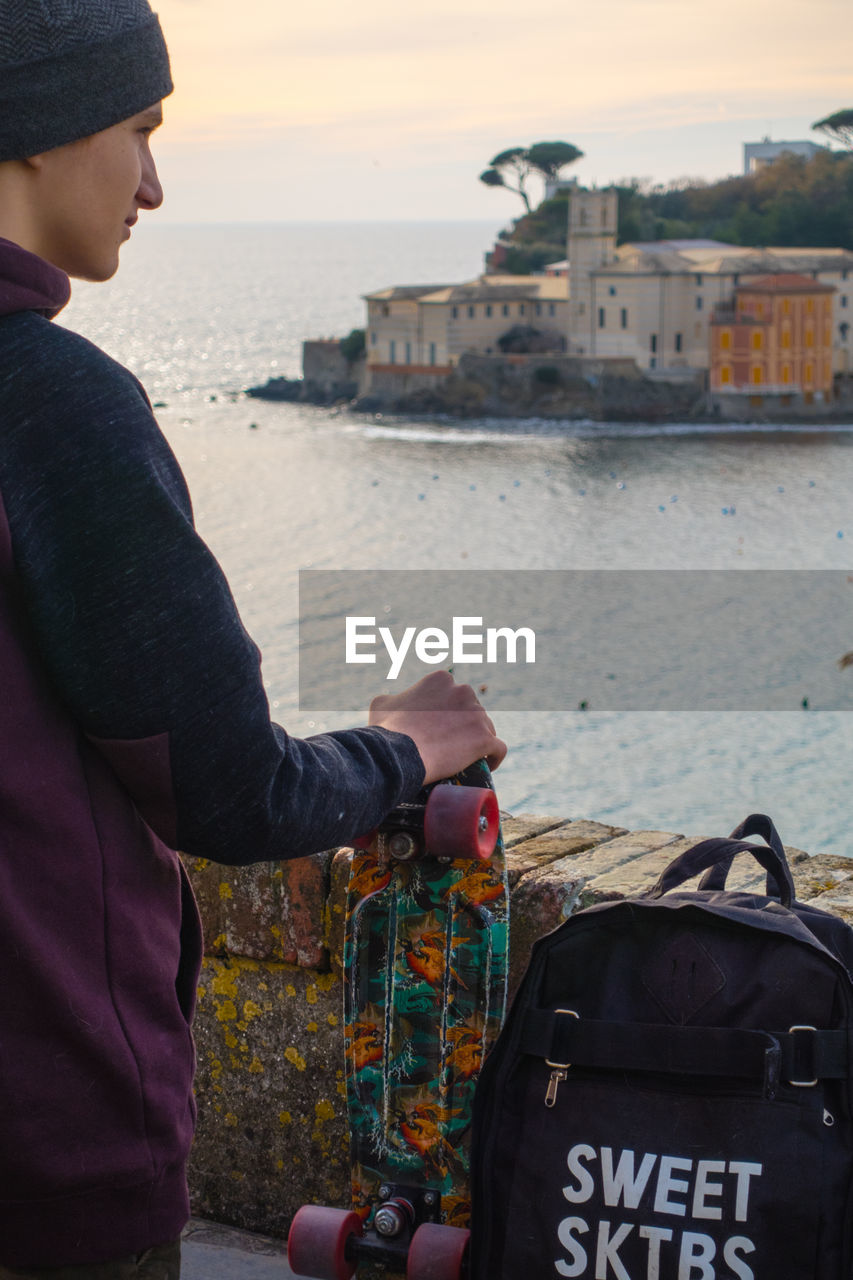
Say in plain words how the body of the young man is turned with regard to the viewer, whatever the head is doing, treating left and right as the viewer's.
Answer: facing away from the viewer and to the right of the viewer

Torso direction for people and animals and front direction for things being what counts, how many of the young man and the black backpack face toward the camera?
1

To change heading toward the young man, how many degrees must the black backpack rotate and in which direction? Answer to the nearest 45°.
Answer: approximately 45° to its right

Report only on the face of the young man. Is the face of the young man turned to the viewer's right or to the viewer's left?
to the viewer's right

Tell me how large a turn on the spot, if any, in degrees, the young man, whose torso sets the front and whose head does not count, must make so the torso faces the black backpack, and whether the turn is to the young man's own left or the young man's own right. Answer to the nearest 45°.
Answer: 0° — they already face it

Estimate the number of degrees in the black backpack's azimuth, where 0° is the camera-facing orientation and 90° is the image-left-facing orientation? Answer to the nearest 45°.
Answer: approximately 0°
